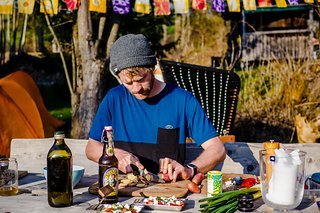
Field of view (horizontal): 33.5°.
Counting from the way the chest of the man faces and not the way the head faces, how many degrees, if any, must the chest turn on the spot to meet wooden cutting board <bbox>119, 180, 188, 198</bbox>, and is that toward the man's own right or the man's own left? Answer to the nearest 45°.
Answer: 0° — they already face it

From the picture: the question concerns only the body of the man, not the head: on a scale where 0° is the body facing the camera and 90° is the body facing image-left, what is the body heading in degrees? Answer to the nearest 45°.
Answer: approximately 0°

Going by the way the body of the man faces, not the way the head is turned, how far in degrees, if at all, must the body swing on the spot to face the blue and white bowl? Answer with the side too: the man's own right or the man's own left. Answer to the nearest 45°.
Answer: approximately 45° to the man's own right

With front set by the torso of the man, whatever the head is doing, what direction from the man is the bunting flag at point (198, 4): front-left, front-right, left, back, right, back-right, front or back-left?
back

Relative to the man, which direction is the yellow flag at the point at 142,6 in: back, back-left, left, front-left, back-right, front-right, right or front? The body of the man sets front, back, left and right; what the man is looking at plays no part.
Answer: back

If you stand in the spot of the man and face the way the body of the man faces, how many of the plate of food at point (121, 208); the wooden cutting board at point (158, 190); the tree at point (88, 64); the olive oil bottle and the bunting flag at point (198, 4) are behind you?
2

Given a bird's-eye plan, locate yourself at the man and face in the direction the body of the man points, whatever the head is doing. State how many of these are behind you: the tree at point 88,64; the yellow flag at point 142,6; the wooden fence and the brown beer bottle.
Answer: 3

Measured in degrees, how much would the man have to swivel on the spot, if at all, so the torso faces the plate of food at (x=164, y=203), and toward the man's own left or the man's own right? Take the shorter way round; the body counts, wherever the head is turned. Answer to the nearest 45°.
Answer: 0° — they already face it

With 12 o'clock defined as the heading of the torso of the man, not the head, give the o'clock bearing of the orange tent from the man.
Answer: The orange tent is roughly at 5 o'clock from the man.

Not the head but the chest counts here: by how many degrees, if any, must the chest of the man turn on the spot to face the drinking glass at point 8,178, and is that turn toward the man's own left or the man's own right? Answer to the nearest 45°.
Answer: approximately 45° to the man's own right
